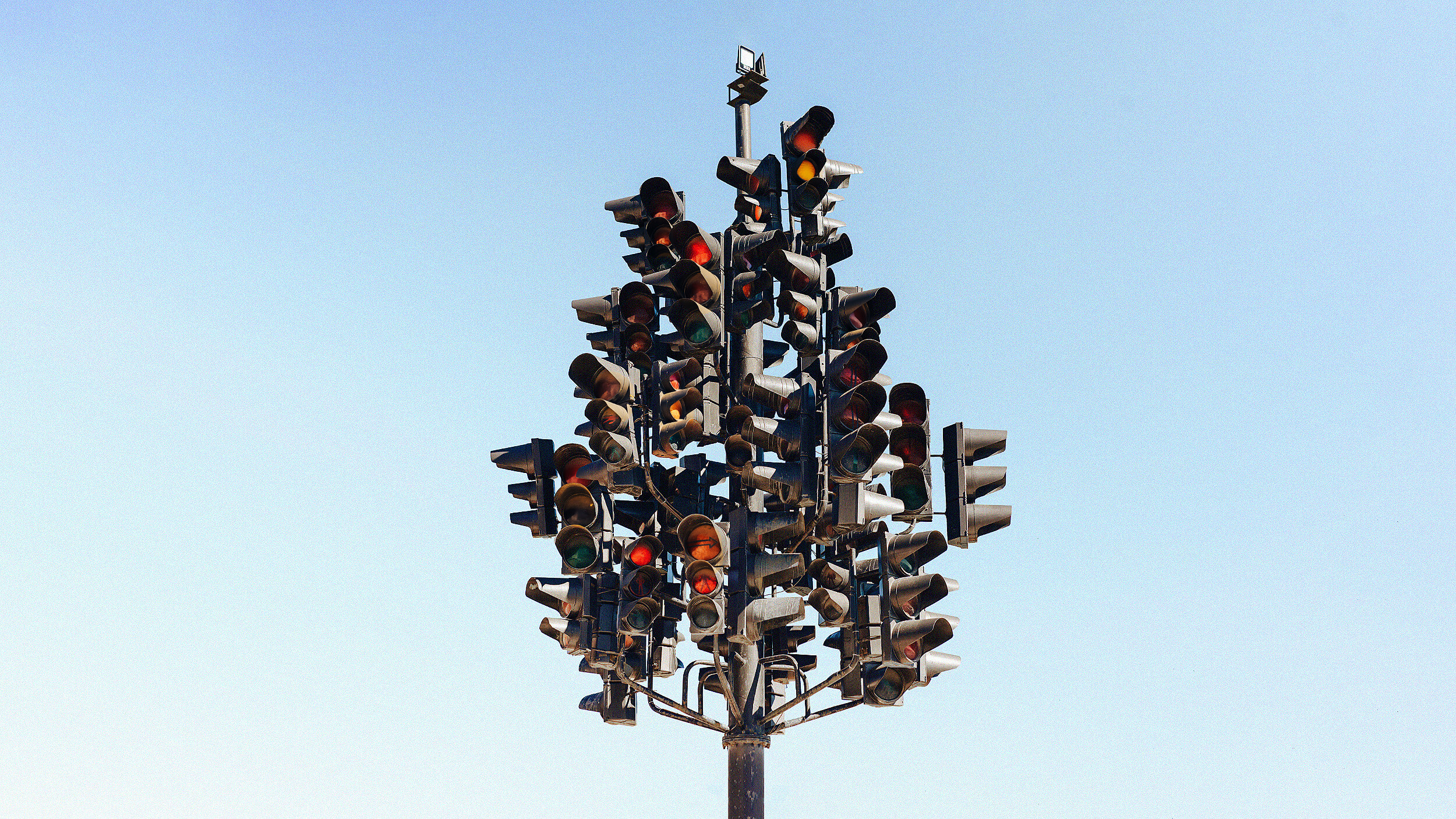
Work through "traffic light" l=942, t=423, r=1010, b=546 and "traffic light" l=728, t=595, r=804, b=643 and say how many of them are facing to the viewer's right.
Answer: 2

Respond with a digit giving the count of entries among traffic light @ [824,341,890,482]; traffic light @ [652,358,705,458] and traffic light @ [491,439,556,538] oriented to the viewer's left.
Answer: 1

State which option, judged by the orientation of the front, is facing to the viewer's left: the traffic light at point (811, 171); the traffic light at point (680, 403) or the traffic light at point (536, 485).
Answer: the traffic light at point (536, 485)

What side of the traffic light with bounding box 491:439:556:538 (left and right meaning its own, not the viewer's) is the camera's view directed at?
left

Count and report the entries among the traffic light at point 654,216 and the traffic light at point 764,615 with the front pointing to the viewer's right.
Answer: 1

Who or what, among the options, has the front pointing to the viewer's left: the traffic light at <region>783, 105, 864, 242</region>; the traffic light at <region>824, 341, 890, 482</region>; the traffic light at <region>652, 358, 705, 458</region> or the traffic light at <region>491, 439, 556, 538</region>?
the traffic light at <region>491, 439, 556, 538</region>

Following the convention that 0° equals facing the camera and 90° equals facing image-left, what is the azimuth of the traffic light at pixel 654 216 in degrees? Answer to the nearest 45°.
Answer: approximately 45°

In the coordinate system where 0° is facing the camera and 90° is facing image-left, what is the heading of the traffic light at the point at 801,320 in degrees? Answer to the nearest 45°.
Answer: approximately 45°

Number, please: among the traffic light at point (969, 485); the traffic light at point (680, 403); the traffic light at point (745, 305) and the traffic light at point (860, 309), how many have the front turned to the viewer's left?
0

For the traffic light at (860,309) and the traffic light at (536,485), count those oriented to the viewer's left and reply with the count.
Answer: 1

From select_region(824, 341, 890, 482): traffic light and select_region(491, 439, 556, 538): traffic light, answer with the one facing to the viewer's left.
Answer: select_region(491, 439, 556, 538): traffic light

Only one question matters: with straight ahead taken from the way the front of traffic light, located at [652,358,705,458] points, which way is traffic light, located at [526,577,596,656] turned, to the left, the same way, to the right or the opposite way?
to the right

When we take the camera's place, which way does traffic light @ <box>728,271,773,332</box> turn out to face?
facing the viewer and to the right of the viewer

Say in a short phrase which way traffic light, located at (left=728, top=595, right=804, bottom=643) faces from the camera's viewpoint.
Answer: facing to the right of the viewer
